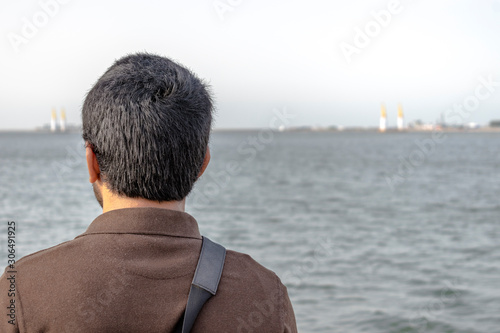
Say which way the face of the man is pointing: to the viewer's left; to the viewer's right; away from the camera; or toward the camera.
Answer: away from the camera

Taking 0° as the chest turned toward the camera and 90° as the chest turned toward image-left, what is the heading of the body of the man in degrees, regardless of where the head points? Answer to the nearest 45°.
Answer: approximately 180°
